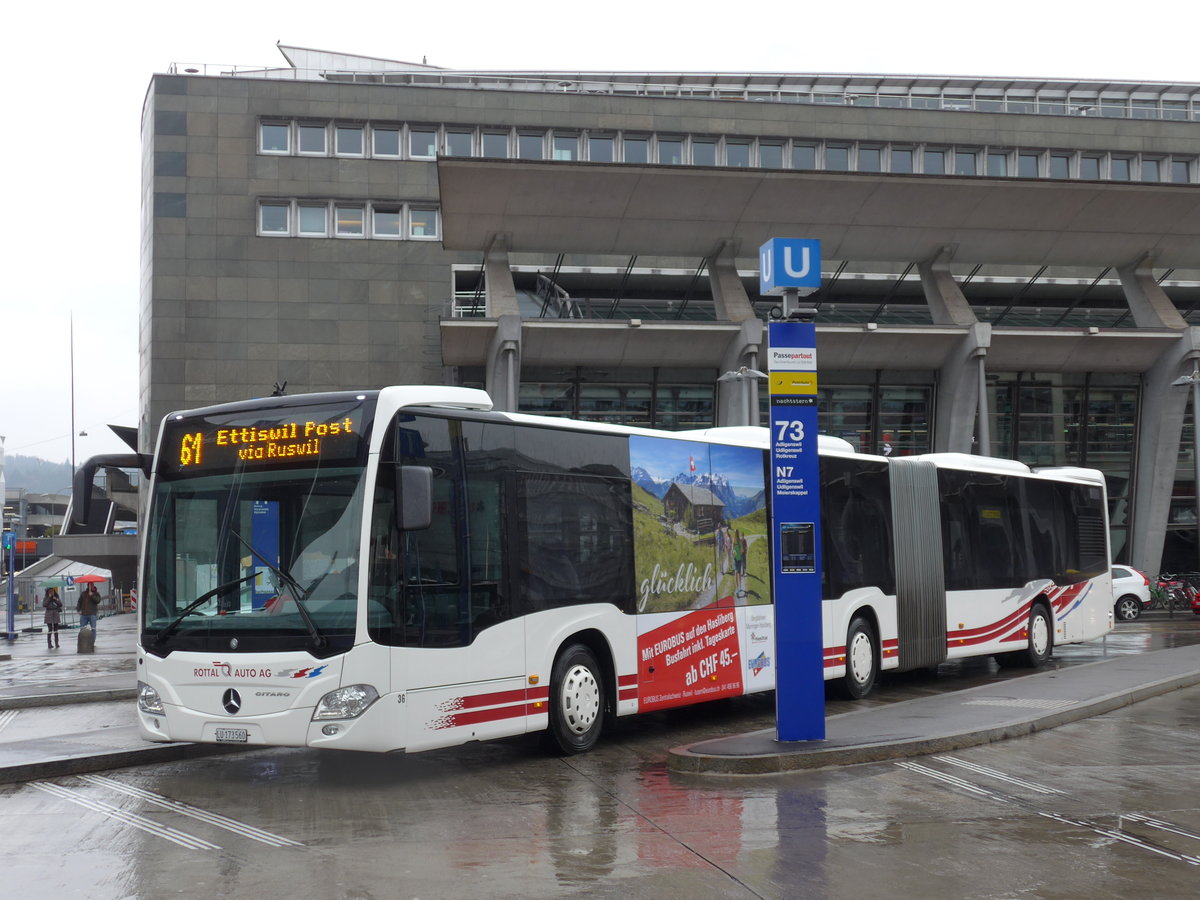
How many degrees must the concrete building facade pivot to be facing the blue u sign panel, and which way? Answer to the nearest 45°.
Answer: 0° — it already faces it

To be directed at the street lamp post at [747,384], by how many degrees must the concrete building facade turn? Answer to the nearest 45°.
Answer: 0° — it already faces it

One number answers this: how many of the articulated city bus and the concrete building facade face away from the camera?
0

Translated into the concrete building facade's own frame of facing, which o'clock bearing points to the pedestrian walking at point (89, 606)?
The pedestrian walking is roughly at 2 o'clock from the concrete building facade.

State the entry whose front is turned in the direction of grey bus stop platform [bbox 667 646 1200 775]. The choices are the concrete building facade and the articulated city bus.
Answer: the concrete building facade

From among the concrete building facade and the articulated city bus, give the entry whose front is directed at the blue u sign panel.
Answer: the concrete building facade

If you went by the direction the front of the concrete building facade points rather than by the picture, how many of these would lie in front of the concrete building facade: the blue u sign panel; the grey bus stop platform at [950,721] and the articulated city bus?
3

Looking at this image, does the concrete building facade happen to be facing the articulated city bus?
yes

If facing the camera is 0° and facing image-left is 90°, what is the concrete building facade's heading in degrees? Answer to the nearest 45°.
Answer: approximately 0°

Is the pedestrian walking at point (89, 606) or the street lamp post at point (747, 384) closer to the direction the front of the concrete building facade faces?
the street lamp post

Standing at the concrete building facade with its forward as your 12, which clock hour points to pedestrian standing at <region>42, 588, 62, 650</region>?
The pedestrian standing is roughly at 2 o'clock from the concrete building facade.

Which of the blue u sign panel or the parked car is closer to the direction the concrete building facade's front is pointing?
the blue u sign panel

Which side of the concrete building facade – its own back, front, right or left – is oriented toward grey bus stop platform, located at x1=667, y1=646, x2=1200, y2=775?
front
